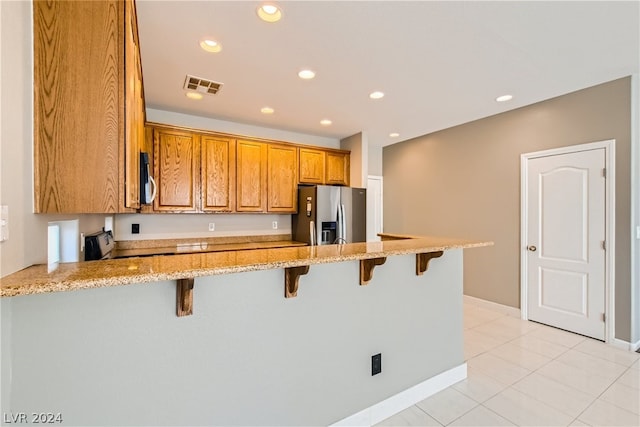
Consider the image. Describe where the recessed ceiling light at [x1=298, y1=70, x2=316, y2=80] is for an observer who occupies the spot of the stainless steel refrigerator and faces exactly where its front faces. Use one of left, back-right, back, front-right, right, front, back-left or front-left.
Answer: front-right

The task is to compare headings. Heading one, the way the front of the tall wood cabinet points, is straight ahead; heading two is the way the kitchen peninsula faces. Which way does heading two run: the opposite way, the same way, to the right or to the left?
to the right

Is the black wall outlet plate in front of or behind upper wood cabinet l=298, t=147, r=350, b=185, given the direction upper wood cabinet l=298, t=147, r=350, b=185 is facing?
in front

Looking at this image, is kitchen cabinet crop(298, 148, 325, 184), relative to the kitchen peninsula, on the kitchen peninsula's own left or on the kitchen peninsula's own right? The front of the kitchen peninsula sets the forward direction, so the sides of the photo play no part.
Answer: on the kitchen peninsula's own left

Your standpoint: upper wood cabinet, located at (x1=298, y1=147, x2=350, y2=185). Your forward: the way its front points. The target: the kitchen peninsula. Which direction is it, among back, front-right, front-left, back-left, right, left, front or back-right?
front-right

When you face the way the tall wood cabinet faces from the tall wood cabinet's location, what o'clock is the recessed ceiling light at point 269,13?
The recessed ceiling light is roughly at 12 o'clock from the tall wood cabinet.

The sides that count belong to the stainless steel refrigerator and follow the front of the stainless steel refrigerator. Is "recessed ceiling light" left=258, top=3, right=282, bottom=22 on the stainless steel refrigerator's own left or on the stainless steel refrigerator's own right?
on the stainless steel refrigerator's own right

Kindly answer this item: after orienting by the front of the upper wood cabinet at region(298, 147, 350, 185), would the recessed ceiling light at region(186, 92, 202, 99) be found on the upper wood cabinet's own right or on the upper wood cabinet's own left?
on the upper wood cabinet's own right

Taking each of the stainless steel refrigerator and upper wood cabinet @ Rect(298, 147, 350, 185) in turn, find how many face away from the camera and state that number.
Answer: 0

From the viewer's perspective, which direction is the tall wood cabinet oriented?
to the viewer's right

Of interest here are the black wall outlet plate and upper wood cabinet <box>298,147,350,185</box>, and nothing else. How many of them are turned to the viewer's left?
0
